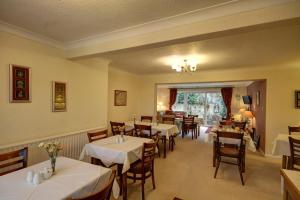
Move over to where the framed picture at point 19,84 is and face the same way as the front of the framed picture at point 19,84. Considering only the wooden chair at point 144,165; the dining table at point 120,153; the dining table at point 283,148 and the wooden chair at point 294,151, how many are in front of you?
4

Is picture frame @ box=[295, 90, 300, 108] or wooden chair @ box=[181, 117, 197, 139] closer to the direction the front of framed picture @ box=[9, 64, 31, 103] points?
the picture frame

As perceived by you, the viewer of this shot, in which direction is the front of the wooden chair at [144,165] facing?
facing away from the viewer and to the left of the viewer

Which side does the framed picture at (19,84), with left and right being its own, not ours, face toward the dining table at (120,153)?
front

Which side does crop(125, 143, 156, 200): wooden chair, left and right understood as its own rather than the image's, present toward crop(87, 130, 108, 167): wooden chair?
front

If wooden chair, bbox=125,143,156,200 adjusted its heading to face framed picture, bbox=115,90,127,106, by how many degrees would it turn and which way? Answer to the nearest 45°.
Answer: approximately 45° to its right

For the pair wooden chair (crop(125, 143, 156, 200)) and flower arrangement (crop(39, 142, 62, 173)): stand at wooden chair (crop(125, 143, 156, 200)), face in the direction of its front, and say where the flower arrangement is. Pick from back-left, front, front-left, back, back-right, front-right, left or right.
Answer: left

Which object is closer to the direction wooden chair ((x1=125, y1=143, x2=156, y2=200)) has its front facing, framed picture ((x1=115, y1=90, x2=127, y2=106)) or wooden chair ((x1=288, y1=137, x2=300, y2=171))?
the framed picture

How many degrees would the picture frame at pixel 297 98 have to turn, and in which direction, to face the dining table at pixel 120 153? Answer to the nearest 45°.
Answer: approximately 45° to its right

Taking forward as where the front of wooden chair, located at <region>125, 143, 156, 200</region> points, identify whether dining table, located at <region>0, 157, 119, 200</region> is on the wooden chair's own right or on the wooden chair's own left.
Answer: on the wooden chair's own left

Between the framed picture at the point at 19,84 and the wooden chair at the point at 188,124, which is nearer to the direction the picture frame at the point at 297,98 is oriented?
the framed picture

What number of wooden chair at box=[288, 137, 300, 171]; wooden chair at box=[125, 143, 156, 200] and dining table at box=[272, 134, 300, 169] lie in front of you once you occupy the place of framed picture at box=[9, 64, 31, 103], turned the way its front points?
3

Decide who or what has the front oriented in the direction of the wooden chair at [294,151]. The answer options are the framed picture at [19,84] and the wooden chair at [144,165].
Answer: the framed picture
